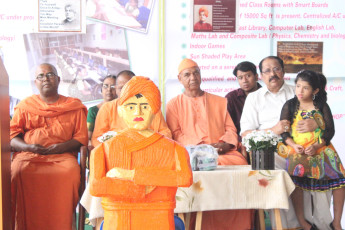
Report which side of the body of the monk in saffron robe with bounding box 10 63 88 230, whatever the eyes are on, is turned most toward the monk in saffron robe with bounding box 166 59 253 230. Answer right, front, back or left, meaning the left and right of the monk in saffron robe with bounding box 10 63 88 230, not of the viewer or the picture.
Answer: left

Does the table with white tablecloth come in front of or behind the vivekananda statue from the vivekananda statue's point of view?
behind

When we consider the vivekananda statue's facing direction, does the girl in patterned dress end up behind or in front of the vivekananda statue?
behind

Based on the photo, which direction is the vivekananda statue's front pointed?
toward the camera

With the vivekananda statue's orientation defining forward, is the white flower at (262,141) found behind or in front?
behind

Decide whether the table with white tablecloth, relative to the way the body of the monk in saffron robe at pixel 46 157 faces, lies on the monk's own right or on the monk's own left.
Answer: on the monk's own left

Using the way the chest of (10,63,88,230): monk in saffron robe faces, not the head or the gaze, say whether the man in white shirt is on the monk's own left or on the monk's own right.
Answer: on the monk's own left

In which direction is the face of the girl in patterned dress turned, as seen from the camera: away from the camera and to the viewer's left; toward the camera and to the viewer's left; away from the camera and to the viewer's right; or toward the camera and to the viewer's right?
toward the camera and to the viewer's left

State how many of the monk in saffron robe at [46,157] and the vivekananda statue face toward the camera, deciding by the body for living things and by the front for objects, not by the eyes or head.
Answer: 2

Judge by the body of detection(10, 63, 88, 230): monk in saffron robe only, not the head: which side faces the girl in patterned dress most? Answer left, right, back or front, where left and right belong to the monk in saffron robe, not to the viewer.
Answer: left

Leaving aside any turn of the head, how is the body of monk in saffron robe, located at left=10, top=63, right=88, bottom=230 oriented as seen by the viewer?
toward the camera
